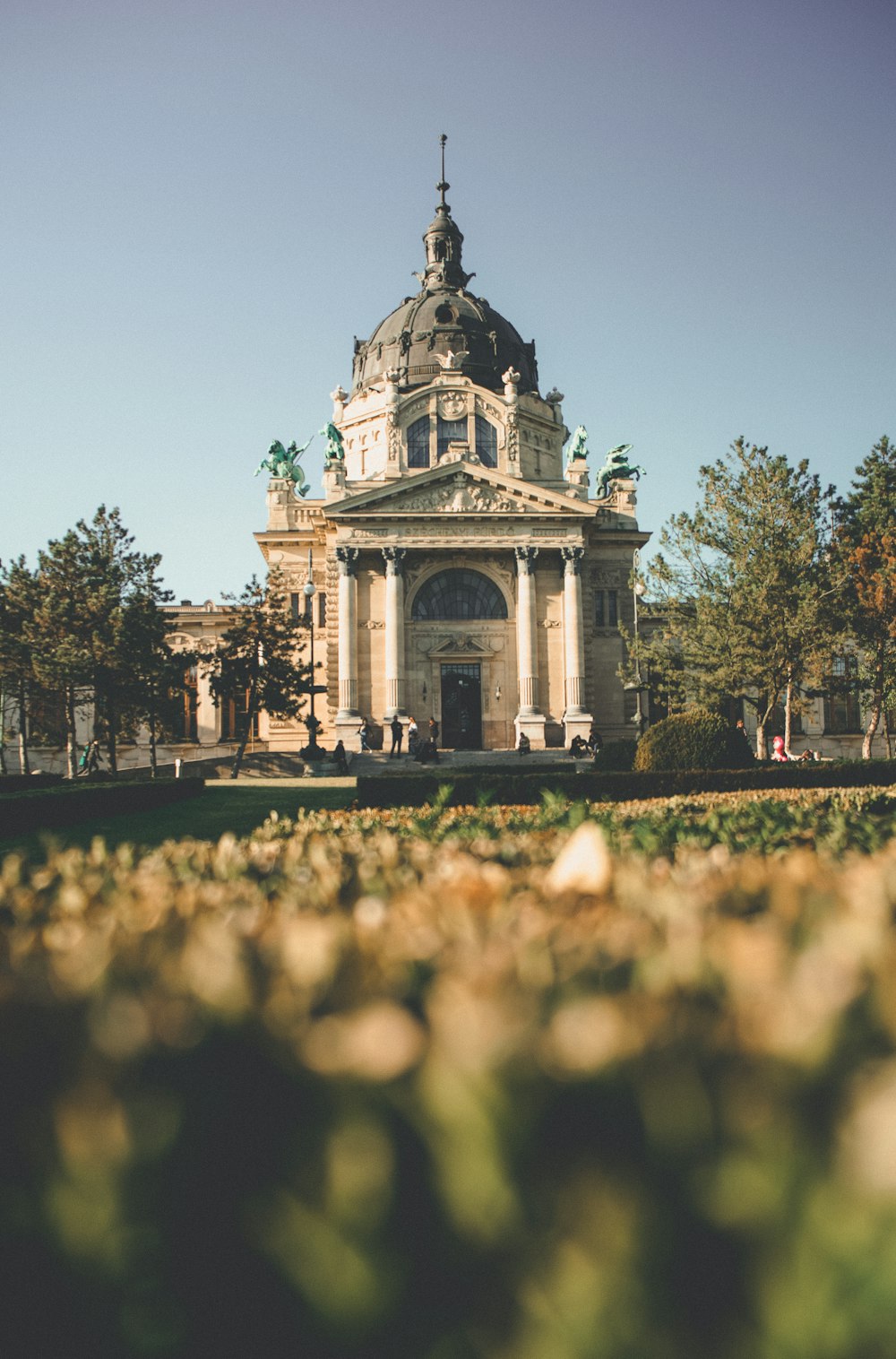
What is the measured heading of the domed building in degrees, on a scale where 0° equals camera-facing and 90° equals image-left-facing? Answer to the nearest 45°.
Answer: approximately 0°

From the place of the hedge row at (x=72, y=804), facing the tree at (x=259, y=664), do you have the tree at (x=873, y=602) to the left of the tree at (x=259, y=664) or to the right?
right

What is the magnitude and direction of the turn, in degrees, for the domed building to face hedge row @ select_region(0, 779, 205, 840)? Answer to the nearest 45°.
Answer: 0° — it already faces it

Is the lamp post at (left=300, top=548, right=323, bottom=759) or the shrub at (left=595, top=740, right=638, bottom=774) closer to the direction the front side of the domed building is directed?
the shrub

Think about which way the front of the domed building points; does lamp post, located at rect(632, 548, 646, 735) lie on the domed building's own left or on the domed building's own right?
on the domed building's own left

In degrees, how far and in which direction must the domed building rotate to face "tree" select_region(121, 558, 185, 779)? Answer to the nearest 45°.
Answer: approximately 45° to its right

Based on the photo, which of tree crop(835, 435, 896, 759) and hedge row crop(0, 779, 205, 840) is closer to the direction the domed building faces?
the hedge row

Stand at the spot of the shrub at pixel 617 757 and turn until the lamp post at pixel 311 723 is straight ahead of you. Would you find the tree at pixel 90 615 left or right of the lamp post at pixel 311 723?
left

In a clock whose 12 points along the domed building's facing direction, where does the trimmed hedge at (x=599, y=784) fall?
The trimmed hedge is roughly at 12 o'clock from the domed building.

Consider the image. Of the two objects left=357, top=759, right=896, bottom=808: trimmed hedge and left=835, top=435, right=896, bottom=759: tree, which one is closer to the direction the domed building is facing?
the trimmed hedge
